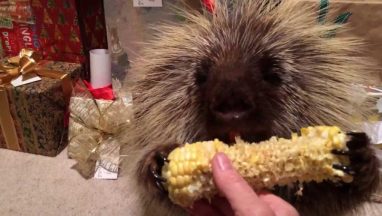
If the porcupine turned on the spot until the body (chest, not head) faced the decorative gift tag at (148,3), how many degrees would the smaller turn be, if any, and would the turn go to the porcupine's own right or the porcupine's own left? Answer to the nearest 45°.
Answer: approximately 135° to the porcupine's own right

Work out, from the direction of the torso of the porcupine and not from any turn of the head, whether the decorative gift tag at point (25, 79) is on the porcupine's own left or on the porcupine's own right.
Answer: on the porcupine's own right

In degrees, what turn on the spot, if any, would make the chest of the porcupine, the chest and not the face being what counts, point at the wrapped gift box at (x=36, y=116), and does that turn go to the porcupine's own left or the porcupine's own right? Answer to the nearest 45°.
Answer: approximately 135° to the porcupine's own right

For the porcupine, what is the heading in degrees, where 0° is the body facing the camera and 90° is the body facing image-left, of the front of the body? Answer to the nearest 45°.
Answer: approximately 0°
